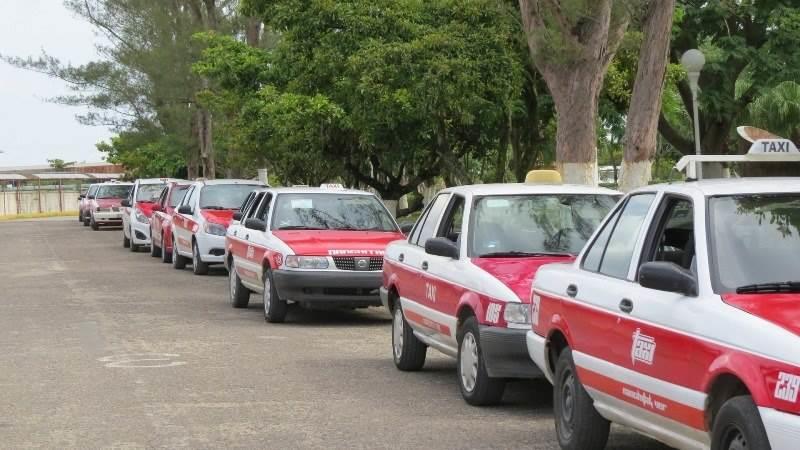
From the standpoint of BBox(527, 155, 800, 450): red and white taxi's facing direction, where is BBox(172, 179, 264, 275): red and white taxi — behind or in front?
behind

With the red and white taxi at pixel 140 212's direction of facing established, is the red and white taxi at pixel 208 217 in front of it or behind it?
in front

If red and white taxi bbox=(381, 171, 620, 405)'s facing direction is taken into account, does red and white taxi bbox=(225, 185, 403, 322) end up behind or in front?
behind
